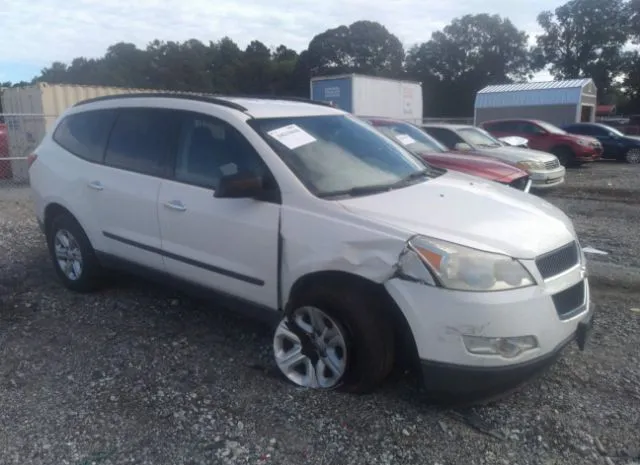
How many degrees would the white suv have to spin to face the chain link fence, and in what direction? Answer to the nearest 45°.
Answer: approximately 180°

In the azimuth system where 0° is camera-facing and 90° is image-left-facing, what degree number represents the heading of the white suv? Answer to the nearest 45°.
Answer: approximately 315°

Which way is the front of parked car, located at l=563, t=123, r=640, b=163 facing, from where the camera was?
facing to the right of the viewer

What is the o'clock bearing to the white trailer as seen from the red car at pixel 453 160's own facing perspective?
The white trailer is roughly at 7 o'clock from the red car.

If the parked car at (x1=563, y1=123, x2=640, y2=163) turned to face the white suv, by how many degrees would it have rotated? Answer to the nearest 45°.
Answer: approximately 90° to its right

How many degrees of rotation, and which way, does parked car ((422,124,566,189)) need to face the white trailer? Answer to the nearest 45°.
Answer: approximately 180°

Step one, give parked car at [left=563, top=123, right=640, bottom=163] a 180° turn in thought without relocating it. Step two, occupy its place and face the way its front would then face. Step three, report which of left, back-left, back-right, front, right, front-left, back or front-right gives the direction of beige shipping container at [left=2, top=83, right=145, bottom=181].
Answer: front-left

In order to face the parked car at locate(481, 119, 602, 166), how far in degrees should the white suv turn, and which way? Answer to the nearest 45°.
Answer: approximately 90° to its left

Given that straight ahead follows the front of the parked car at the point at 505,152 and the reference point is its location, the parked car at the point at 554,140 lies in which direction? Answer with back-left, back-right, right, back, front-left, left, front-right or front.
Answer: back-left
